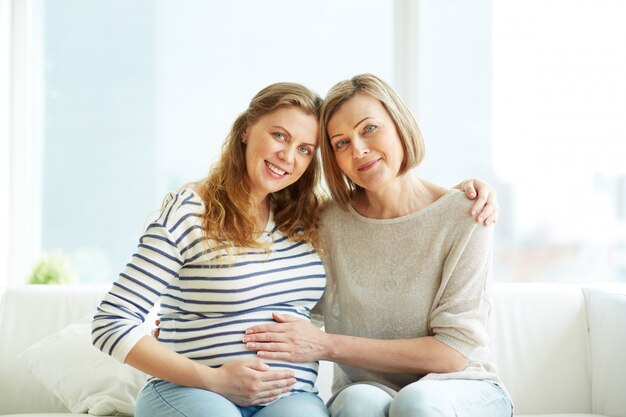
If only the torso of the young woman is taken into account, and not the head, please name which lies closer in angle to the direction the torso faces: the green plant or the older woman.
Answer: the older woman

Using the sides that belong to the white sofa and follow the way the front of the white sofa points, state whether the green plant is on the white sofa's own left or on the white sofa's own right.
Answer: on the white sofa's own right

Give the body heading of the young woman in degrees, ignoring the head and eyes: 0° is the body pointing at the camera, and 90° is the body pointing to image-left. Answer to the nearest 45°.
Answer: approximately 315°

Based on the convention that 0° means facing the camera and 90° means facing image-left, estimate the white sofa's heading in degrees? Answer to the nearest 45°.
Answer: approximately 0°
